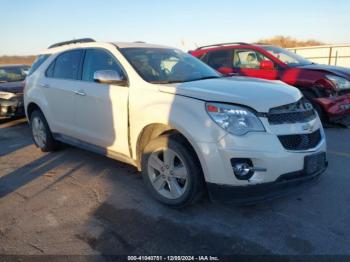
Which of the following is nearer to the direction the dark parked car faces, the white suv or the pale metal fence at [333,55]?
the white suv

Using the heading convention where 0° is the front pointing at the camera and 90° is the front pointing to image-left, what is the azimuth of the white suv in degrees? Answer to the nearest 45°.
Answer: approximately 315°

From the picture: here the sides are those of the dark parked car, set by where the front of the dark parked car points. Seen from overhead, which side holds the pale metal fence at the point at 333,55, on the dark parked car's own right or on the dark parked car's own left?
on the dark parked car's own left

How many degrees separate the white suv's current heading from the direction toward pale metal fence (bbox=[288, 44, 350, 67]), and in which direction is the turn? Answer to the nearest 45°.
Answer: approximately 90° to its left

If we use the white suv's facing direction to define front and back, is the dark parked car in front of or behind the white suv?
behind

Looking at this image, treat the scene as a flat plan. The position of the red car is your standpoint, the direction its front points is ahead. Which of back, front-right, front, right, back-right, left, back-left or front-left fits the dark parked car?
back-right

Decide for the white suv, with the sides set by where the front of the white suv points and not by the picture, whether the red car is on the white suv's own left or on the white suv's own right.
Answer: on the white suv's own left

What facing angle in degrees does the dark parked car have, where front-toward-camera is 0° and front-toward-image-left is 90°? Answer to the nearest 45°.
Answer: approximately 315°
